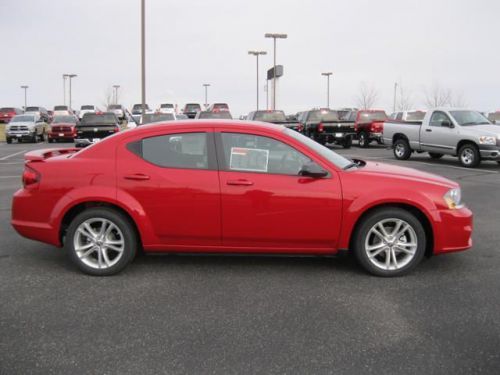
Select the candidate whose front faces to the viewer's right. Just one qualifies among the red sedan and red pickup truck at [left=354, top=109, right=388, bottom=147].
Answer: the red sedan

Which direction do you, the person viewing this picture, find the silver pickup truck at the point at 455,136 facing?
facing the viewer and to the right of the viewer

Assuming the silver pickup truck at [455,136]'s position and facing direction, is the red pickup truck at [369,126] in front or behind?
behind

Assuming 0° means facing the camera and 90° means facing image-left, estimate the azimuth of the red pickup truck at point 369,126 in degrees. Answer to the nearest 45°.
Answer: approximately 135°

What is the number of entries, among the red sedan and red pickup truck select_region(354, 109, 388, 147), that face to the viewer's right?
1

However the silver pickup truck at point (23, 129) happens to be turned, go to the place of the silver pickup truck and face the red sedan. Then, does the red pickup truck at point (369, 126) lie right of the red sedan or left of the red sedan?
left

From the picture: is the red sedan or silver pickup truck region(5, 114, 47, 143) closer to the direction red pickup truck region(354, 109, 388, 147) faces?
the silver pickup truck

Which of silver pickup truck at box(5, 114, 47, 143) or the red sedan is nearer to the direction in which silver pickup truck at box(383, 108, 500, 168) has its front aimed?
the red sedan

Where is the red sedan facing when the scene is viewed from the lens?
facing to the right of the viewer

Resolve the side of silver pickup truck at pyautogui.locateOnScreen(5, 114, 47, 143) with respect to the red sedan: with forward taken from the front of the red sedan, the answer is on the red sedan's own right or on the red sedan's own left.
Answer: on the red sedan's own left

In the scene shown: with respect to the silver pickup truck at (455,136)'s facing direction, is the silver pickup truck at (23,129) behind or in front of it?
behind

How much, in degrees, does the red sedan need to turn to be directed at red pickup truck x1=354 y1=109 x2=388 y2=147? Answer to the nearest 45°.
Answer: approximately 90° to its left
